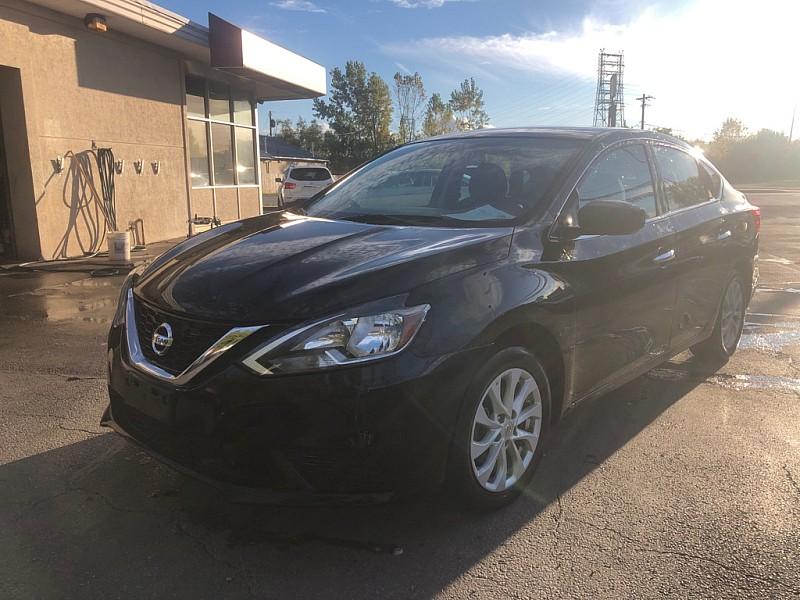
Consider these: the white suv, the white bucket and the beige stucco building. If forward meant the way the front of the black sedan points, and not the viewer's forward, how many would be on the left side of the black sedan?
0

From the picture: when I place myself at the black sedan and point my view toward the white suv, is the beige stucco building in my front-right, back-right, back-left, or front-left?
front-left

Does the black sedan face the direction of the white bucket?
no

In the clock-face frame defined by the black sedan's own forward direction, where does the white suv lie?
The white suv is roughly at 4 o'clock from the black sedan.

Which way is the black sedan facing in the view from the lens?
facing the viewer and to the left of the viewer

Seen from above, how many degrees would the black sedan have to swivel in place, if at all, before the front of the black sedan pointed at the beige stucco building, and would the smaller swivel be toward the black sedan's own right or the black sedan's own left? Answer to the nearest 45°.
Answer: approximately 90° to the black sedan's own right
